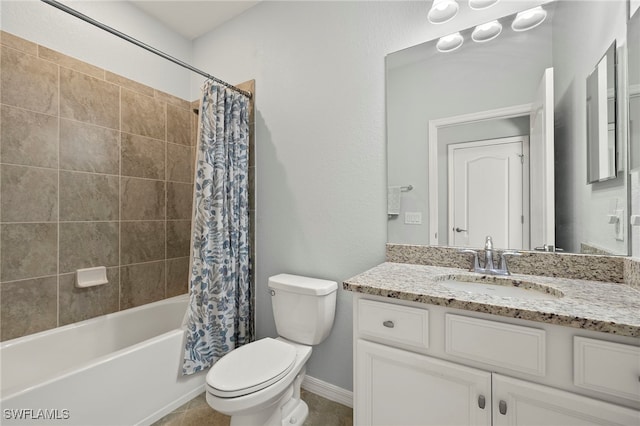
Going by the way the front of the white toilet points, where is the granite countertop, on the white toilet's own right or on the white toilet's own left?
on the white toilet's own left

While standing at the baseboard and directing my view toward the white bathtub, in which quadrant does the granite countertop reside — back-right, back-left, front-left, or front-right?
back-left

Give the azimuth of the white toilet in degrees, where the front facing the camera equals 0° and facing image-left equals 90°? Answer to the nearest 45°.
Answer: approximately 45°

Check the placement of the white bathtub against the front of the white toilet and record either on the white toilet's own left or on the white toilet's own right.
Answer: on the white toilet's own right

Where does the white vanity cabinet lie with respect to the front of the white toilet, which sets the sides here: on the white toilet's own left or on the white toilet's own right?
on the white toilet's own left

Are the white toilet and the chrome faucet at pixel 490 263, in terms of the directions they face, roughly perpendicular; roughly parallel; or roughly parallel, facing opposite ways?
roughly parallel

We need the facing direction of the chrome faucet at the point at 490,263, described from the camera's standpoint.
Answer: facing the viewer

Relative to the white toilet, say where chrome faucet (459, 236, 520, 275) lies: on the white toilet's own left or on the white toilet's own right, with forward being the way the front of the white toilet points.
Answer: on the white toilet's own left

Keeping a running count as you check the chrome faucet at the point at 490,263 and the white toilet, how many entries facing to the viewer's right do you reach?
0
